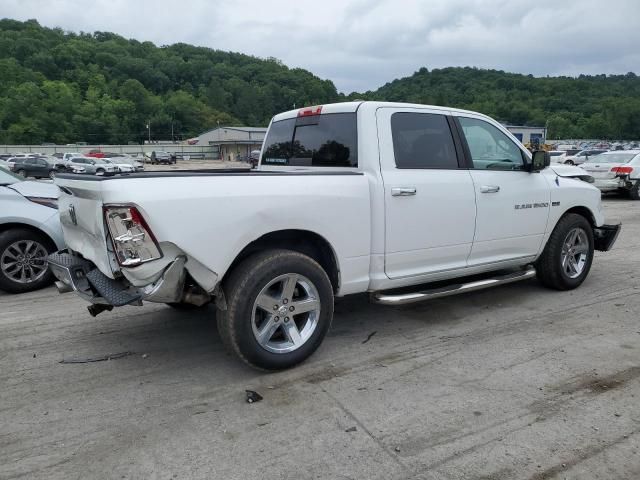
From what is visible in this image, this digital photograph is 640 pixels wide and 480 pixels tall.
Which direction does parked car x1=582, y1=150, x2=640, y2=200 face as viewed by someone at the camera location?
facing away from the viewer and to the right of the viewer

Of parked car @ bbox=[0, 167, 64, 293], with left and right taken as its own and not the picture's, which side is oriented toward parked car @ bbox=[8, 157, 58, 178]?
left

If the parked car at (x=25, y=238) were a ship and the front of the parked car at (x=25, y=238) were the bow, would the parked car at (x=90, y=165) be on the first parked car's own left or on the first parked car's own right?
on the first parked car's own left

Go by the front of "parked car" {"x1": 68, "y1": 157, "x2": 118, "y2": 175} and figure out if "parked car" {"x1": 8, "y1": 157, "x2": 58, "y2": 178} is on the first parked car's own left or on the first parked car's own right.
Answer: on the first parked car's own right

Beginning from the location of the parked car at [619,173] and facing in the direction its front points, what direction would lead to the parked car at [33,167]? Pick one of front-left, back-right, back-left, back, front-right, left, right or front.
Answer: back-left

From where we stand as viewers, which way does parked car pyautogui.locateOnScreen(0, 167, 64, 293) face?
facing to the right of the viewer

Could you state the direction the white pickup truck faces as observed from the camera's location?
facing away from the viewer and to the right of the viewer

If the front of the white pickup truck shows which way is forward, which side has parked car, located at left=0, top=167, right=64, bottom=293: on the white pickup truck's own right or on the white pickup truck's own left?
on the white pickup truck's own left
